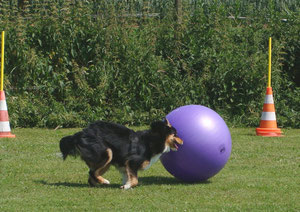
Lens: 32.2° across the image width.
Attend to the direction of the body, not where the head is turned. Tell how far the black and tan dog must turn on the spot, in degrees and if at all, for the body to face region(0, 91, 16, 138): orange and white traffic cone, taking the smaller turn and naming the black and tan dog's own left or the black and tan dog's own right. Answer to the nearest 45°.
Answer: approximately 135° to the black and tan dog's own left

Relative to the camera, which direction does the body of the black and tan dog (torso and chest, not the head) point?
to the viewer's right

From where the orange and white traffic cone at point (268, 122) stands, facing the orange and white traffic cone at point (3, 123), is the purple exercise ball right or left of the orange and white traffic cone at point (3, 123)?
left

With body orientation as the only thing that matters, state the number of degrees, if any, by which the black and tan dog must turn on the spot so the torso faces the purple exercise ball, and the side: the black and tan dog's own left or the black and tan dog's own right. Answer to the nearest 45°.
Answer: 0° — it already faces it

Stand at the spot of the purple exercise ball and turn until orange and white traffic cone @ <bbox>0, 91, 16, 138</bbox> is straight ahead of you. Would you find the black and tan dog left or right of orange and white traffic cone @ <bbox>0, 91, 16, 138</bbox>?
left
